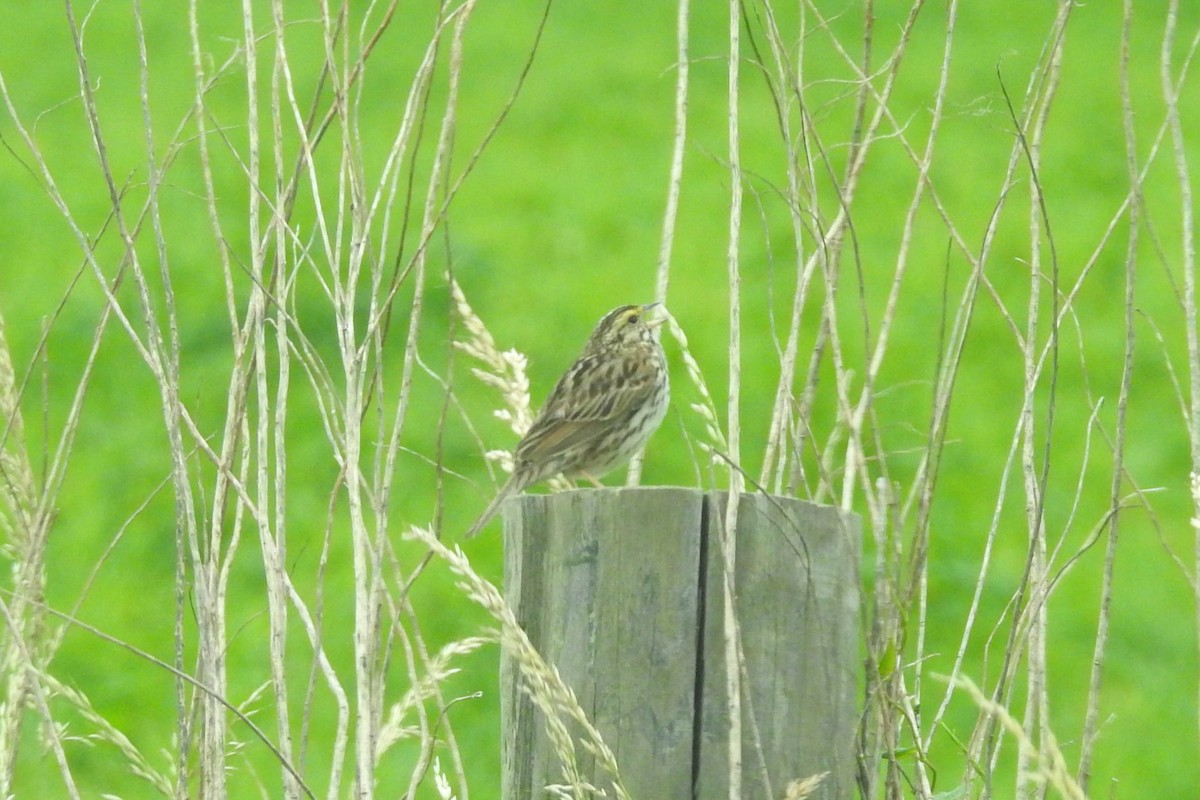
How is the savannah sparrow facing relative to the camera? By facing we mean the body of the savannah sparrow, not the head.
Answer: to the viewer's right
